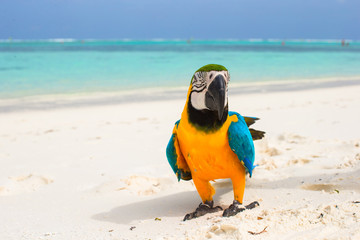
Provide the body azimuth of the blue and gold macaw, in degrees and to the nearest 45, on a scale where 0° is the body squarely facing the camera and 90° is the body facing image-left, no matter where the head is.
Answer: approximately 0°
